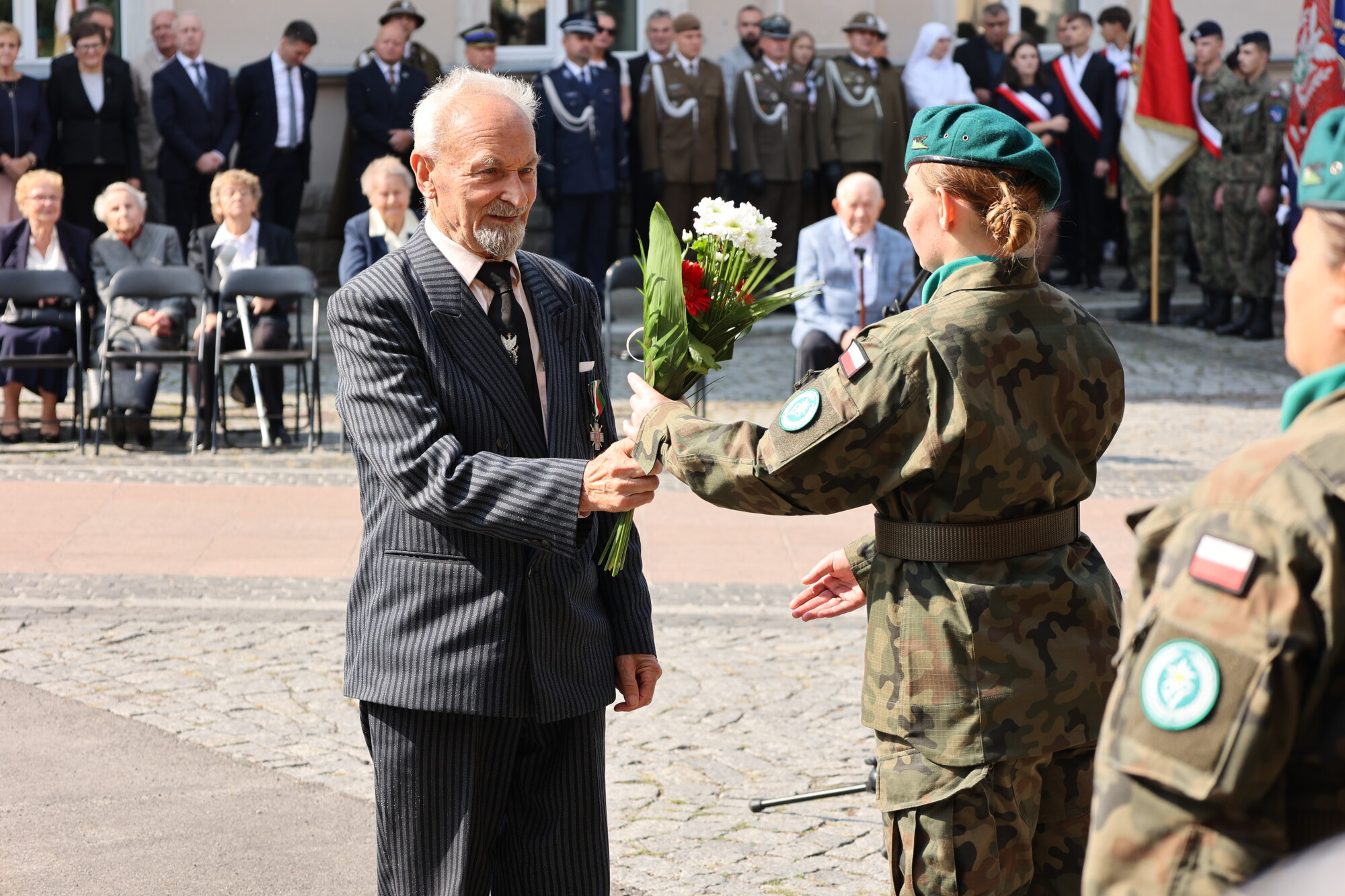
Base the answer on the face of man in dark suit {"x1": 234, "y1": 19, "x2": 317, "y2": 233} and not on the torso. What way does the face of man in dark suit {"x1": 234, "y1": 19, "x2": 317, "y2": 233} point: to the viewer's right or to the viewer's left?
to the viewer's right

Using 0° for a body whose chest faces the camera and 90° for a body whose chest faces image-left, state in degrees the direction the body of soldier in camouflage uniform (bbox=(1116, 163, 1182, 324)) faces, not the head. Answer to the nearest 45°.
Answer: approximately 45°

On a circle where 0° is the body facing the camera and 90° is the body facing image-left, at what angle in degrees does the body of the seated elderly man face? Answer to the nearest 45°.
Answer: approximately 0°

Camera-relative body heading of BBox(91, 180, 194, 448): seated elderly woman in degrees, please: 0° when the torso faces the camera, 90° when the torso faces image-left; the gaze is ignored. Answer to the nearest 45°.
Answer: approximately 0°

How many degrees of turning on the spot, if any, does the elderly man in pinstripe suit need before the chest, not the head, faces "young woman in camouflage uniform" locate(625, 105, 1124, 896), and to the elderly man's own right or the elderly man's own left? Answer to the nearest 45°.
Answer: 0° — they already face them

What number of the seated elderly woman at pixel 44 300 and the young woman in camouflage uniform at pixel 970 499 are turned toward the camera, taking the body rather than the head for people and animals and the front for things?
1

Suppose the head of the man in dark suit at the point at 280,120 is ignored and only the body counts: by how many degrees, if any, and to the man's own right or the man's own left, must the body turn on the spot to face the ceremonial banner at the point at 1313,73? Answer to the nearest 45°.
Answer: approximately 45° to the man's own left

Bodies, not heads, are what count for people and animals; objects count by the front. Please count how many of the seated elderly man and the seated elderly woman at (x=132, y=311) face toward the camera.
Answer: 2
